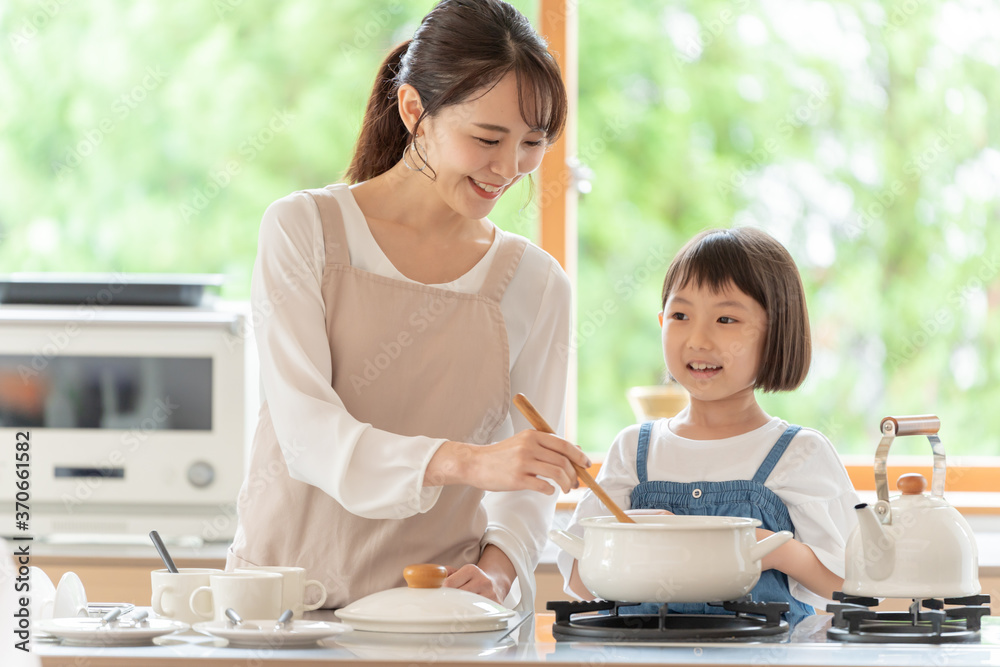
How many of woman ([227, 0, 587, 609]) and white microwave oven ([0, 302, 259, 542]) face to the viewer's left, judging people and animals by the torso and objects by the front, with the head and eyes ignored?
0

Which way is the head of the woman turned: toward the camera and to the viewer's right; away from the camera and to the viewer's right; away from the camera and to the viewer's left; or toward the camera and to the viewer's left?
toward the camera and to the viewer's right

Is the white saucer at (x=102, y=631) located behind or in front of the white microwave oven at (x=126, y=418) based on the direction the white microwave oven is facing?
in front

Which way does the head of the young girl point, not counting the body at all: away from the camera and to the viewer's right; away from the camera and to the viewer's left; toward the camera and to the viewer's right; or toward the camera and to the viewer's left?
toward the camera and to the viewer's left

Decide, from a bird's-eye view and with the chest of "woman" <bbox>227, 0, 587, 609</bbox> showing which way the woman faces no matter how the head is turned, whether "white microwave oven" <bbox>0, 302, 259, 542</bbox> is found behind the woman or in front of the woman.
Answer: behind

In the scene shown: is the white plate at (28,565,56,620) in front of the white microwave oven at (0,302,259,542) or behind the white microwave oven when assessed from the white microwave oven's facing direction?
in front

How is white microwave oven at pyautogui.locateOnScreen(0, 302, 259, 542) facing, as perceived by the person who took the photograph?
facing the viewer

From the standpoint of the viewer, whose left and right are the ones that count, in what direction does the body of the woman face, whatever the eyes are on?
facing the viewer and to the right of the viewer

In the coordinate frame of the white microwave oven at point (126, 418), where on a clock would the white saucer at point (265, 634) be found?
The white saucer is roughly at 12 o'clock from the white microwave oven.
